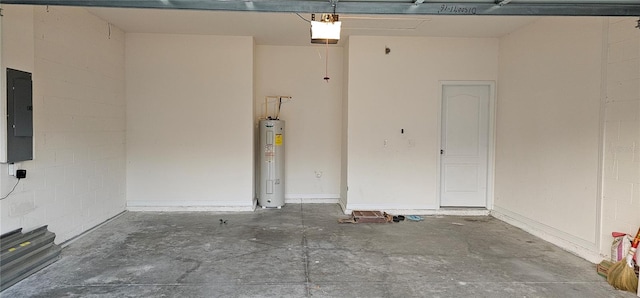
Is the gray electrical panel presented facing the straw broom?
yes

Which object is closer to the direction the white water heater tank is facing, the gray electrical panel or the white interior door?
the gray electrical panel

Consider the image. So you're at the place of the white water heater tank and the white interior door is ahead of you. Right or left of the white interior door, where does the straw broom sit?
right

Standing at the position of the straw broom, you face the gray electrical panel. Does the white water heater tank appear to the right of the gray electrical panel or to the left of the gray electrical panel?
right

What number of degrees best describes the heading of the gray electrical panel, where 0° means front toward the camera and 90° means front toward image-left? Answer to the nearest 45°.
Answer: approximately 315°

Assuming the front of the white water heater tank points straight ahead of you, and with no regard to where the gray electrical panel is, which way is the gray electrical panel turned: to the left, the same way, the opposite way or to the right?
to the left

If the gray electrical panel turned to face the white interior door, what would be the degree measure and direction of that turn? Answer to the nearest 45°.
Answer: approximately 45° to its left

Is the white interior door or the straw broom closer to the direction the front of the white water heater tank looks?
the straw broom

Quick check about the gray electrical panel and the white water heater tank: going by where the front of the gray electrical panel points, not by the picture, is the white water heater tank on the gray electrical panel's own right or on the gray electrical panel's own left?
on the gray electrical panel's own left

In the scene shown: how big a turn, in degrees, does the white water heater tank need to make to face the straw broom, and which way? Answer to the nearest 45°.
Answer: approximately 45° to its left

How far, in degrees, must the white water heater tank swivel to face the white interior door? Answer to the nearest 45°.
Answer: approximately 90° to its left
